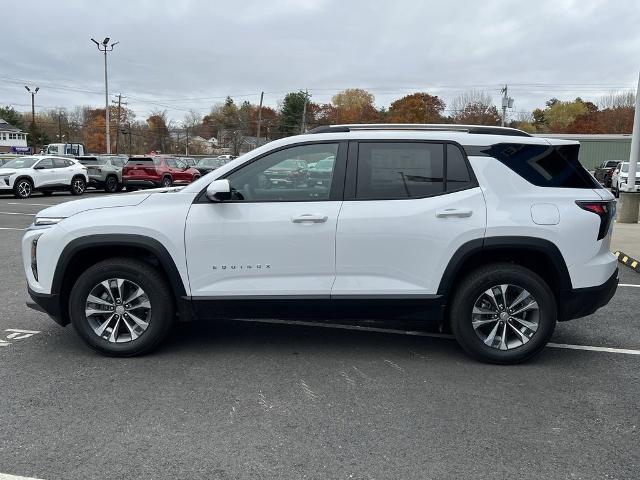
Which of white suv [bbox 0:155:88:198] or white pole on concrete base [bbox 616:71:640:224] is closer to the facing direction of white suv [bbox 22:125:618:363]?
the white suv

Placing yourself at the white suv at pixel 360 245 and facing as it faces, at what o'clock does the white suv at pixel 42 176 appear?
the white suv at pixel 42 176 is roughly at 2 o'clock from the white suv at pixel 360 245.

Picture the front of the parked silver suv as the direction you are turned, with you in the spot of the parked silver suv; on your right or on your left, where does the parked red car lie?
on your right

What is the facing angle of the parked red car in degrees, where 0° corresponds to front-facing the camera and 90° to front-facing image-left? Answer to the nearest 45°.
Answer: approximately 225°

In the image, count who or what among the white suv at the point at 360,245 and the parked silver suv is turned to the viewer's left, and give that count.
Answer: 1

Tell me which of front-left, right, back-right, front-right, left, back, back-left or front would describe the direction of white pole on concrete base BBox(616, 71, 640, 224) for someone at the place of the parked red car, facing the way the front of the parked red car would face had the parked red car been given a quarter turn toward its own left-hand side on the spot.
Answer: back

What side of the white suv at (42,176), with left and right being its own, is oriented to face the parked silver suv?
back

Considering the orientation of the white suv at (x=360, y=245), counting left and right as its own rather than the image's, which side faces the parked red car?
right

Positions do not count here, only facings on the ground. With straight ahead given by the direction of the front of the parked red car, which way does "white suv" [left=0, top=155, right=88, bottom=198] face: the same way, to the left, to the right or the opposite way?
the opposite way

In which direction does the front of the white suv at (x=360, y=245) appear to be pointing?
to the viewer's left
